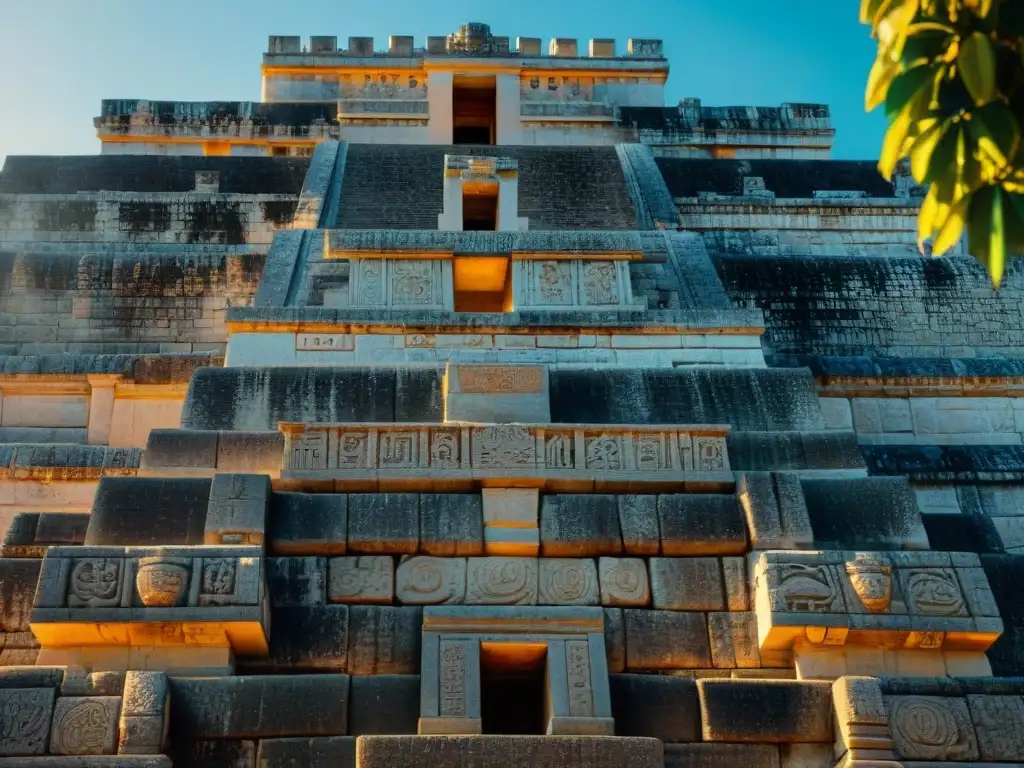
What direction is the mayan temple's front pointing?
toward the camera
